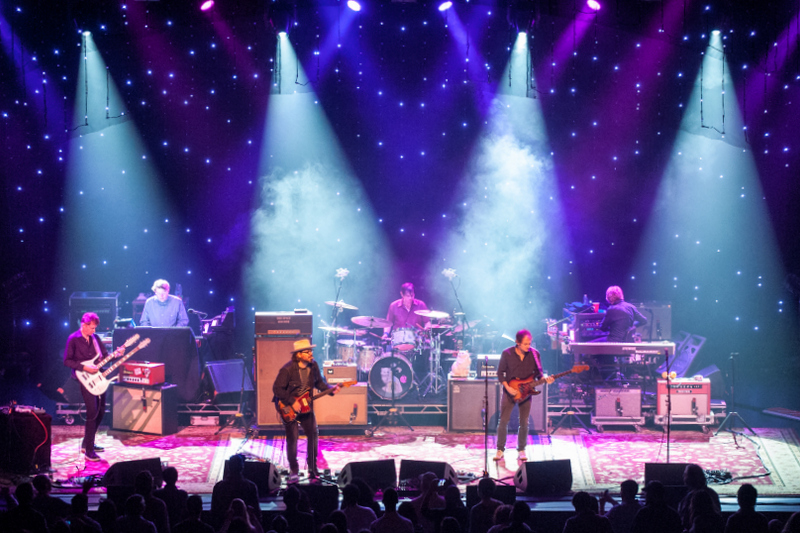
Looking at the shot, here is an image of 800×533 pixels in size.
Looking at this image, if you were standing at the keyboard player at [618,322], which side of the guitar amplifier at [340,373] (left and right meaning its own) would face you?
left

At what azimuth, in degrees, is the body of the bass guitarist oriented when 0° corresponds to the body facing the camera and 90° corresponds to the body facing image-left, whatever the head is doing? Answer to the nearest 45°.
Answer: approximately 0°

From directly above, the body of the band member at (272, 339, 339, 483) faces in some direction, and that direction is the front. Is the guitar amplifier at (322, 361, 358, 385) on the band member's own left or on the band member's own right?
on the band member's own left

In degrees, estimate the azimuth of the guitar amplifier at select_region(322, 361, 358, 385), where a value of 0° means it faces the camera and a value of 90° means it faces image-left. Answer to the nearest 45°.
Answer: approximately 0°

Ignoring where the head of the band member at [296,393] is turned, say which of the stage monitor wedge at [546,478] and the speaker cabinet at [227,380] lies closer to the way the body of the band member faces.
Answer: the stage monitor wedge

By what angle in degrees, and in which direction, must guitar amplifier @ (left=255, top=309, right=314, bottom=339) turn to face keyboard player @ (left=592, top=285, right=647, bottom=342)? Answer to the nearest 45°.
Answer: approximately 90° to its left

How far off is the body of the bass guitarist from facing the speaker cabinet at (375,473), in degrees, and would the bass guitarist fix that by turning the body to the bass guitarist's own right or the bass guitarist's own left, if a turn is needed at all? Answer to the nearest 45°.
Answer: approximately 45° to the bass guitarist's own right

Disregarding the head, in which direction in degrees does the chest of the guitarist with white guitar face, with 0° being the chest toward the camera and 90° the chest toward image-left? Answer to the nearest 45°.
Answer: approximately 315°

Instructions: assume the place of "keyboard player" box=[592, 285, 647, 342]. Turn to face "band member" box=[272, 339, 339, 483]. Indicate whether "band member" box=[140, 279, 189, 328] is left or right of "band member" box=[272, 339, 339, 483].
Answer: right

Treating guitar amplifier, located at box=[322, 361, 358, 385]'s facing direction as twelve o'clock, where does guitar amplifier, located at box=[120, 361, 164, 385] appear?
guitar amplifier, located at box=[120, 361, 164, 385] is roughly at 3 o'clock from guitar amplifier, located at box=[322, 361, 358, 385].
